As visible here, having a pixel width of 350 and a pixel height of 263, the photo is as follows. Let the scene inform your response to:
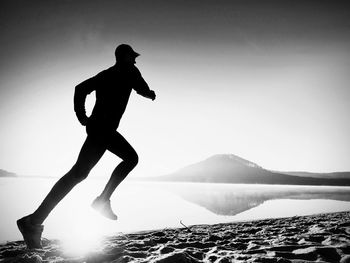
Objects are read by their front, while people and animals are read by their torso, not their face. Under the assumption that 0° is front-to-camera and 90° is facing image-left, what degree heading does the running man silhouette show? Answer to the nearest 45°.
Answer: approximately 270°
